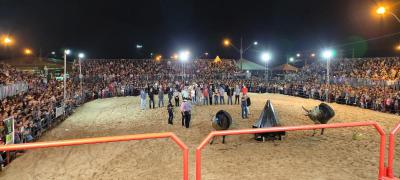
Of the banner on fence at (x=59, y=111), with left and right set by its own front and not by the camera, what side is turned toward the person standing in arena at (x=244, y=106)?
front

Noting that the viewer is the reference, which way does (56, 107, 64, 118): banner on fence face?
facing the viewer and to the right of the viewer

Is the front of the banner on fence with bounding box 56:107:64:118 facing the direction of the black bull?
yes

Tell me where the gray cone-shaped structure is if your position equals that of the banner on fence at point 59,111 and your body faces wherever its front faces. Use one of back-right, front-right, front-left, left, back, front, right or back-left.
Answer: front

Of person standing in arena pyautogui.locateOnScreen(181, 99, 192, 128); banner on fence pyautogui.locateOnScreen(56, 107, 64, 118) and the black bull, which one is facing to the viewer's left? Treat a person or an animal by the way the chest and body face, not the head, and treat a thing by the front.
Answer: the black bull

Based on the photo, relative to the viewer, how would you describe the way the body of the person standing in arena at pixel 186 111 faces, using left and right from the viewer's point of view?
facing away from the viewer

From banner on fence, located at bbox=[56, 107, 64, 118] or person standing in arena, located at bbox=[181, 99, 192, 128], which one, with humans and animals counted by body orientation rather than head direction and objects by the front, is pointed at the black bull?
the banner on fence

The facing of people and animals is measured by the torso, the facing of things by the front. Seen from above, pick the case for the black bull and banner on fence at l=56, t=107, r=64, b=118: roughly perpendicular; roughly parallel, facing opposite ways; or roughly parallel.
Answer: roughly parallel, facing opposite ways

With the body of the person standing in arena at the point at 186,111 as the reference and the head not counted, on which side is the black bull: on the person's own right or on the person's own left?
on the person's own right

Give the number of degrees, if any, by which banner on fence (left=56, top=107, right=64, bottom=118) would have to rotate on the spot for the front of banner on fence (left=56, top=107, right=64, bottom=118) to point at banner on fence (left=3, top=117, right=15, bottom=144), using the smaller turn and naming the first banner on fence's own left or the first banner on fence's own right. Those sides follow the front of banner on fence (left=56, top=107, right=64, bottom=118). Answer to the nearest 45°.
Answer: approximately 45° to the first banner on fence's own right

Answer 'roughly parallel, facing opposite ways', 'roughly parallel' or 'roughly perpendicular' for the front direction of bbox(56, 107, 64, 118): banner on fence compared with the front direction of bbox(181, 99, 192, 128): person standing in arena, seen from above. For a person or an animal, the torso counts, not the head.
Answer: roughly perpendicular

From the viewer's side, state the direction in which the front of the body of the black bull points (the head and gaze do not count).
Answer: to the viewer's left
